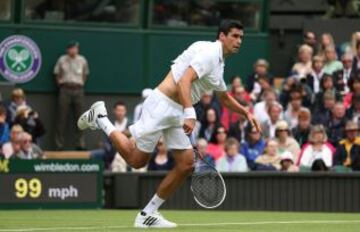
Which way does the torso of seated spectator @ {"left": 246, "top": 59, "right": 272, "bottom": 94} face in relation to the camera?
toward the camera

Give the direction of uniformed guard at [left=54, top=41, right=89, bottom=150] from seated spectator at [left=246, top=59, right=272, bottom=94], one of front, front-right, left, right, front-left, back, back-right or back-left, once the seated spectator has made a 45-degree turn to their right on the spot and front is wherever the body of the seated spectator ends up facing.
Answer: front-right

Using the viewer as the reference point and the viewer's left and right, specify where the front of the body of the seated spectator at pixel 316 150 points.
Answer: facing the viewer

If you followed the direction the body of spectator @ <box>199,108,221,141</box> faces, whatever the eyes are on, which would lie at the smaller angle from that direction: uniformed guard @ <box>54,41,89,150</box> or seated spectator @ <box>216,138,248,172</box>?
the seated spectator

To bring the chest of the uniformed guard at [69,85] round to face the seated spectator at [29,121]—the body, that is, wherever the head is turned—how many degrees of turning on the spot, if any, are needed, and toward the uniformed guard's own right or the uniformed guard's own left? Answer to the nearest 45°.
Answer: approximately 45° to the uniformed guard's own right

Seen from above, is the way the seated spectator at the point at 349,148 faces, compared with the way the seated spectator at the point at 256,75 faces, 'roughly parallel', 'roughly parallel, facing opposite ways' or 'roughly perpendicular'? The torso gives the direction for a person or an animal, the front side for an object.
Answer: roughly parallel

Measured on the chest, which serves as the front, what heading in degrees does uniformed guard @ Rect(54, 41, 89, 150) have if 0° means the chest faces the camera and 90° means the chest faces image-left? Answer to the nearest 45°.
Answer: approximately 0°

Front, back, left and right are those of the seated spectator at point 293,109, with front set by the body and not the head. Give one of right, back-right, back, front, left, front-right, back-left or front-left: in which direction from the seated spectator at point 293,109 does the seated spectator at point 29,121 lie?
right

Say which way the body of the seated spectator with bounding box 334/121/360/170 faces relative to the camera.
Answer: toward the camera

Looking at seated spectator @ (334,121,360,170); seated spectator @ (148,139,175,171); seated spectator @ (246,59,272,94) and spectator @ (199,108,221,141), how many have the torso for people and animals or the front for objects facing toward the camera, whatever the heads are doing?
4

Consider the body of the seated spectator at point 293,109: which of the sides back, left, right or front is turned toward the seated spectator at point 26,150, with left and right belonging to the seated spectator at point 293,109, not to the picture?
right

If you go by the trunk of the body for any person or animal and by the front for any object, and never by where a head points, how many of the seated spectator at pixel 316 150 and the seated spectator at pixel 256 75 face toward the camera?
2

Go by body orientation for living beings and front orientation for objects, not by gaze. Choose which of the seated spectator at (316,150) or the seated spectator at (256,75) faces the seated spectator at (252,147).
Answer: the seated spectator at (256,75)

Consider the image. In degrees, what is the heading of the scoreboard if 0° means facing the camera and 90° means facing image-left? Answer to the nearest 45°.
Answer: approximately 0°
